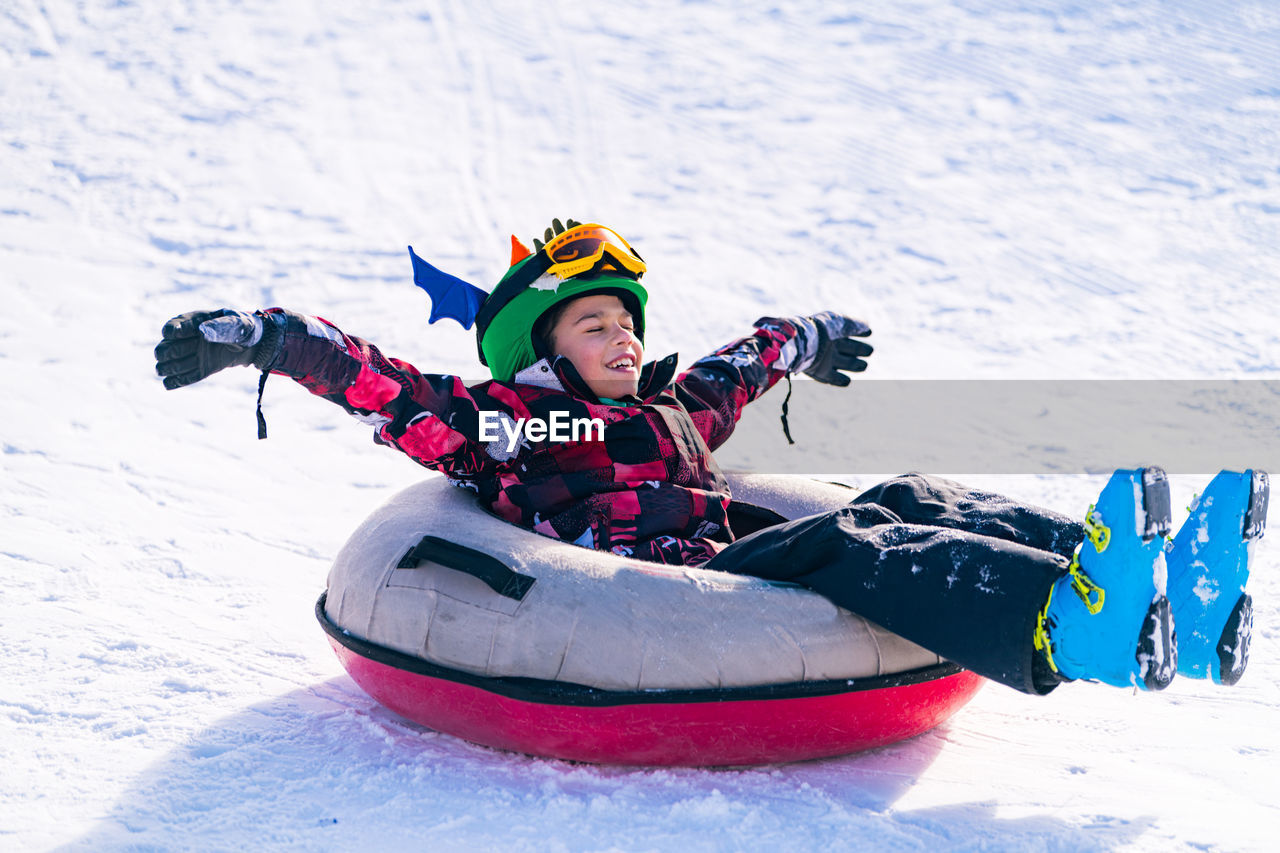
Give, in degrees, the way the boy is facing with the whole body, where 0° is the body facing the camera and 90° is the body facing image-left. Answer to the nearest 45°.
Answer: approximately 315°
